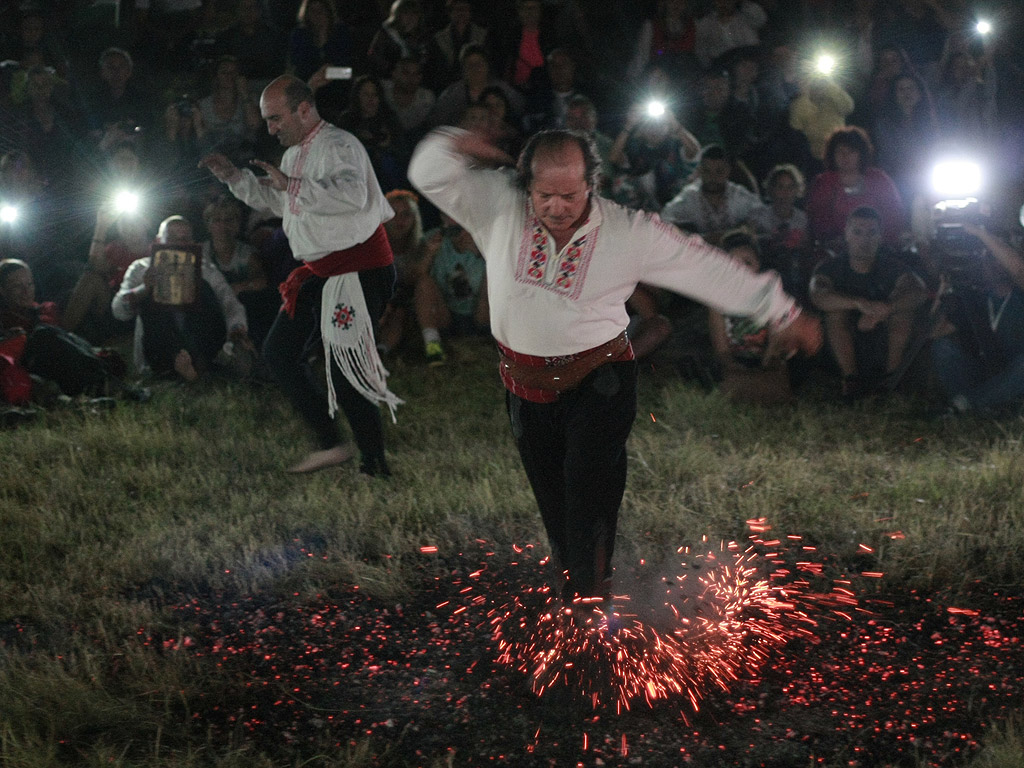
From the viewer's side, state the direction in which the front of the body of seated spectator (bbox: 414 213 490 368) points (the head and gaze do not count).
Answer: toward the camera

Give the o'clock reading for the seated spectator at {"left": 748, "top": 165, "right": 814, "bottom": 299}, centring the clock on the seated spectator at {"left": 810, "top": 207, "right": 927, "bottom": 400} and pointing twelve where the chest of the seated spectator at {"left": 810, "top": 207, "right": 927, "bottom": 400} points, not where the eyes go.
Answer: the seated spectator at {"left": 748, "top": 165, "right": 814, "bottom": 299} is roughly at 5 o'clock from the seated spectator at {"left": 810, "top": 207, "right": 927, "bottom": 400}.

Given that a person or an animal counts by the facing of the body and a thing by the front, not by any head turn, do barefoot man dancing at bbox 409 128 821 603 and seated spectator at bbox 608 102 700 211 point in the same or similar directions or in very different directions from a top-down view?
same or similar directions

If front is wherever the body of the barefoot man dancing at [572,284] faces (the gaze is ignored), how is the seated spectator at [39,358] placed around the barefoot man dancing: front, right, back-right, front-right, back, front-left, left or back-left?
back-right

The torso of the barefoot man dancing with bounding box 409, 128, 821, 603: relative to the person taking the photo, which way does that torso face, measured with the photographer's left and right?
facing the viewer

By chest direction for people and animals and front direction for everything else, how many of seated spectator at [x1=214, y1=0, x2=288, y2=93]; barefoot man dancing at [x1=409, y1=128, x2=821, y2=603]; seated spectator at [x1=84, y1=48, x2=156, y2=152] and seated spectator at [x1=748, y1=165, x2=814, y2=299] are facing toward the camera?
4

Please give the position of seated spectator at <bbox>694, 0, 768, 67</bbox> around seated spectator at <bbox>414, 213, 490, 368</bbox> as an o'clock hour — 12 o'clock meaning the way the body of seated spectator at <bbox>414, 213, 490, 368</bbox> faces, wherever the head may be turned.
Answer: seated spectator at <bbox>694, 0, 768, 67</bbox> is roughly at 8 o'clock from seated spectator at <bbox>414, 213, 490, 368</bbox>.

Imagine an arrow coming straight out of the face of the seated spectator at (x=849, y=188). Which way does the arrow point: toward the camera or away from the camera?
toward the camera

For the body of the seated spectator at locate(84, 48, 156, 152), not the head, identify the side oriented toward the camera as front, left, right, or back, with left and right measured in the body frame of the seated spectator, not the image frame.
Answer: front

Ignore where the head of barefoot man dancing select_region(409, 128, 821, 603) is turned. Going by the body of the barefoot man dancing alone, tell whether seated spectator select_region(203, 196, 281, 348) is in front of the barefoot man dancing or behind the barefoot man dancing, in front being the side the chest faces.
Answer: behind

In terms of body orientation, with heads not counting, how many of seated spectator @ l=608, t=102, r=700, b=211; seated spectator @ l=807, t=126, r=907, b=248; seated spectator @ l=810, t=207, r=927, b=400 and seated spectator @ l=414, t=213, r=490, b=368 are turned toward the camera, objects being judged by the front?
4

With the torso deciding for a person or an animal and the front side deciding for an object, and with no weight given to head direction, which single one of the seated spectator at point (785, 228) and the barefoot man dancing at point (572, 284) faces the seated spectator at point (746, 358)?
the seated spectator at point (785, 228)

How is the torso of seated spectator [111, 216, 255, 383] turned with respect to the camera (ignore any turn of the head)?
toward the camera

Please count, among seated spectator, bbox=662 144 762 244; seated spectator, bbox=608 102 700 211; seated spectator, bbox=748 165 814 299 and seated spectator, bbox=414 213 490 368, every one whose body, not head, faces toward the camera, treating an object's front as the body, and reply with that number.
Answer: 4
